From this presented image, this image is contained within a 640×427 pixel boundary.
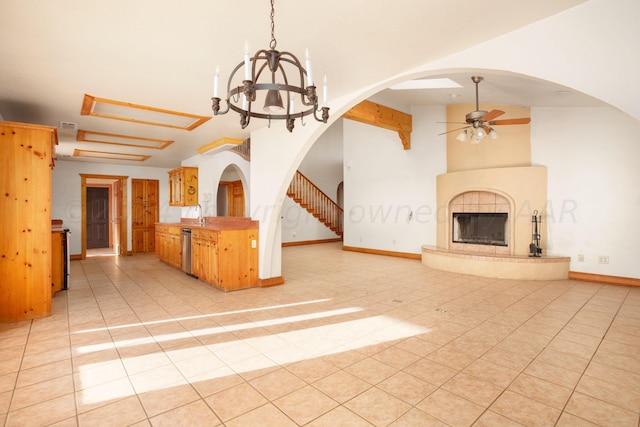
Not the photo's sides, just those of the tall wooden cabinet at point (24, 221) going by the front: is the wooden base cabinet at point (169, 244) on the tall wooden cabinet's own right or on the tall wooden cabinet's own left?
on the tall wooden cabinet's own left

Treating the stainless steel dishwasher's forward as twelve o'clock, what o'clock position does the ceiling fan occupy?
The ceiling fan is roughly at 7 o'clock from the stainless steel dishwasher.

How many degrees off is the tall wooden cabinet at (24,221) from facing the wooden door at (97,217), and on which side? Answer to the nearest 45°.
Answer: approximately 90° to its left

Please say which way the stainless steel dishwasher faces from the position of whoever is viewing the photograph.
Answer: facing to the left of the viewer

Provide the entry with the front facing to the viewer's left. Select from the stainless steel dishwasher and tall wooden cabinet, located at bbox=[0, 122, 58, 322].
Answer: the stainless steel dishwasher

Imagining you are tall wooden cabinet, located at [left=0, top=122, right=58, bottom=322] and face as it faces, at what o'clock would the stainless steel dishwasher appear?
The stainless steel dishwasher is roughly at 11 o'clock from the tall wooden cabinet.

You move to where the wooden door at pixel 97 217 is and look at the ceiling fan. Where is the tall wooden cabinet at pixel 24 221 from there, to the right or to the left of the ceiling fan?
right

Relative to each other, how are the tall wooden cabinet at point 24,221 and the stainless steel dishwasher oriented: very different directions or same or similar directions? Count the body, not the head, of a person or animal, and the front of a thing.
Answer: very different directions

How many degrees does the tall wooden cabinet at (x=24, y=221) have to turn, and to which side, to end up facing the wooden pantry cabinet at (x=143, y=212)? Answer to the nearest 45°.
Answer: approximately 45° to its left

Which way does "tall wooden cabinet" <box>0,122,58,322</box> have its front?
to the viewer's right

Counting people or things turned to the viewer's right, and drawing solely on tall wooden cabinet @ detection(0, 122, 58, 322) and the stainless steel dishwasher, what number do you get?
1

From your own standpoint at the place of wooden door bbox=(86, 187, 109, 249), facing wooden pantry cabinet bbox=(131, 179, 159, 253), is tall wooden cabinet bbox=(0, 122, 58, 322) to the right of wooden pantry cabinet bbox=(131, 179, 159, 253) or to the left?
right
